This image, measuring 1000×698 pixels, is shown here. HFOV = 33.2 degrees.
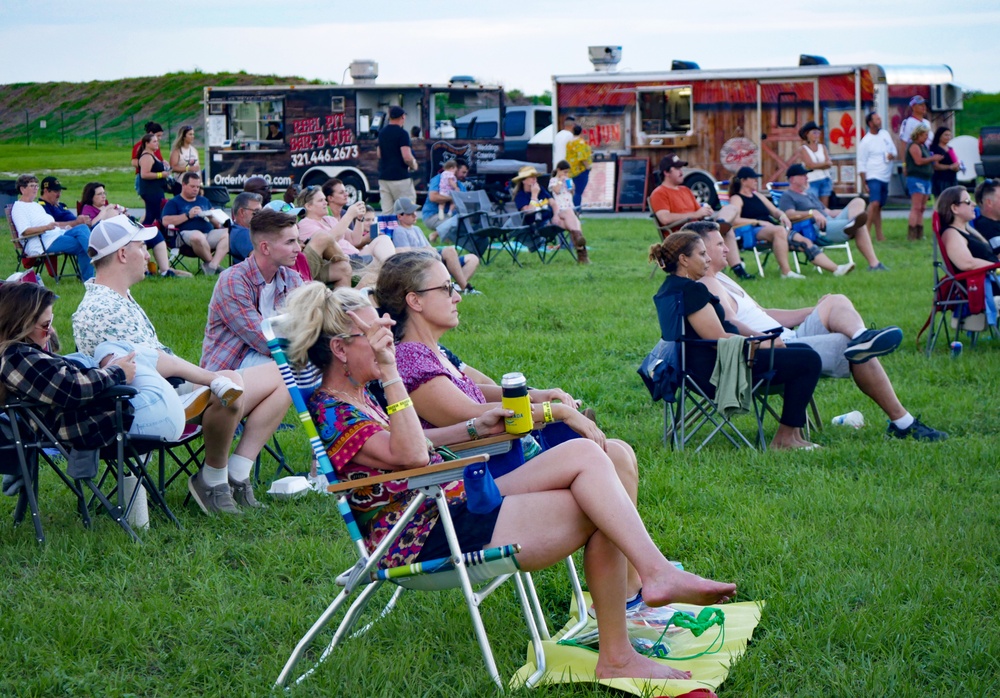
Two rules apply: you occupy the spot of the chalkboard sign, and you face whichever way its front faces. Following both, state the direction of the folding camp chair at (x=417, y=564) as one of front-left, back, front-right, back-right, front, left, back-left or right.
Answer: front

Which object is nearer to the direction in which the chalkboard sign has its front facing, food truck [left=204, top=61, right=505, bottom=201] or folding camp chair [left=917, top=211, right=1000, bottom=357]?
the folding camp chair

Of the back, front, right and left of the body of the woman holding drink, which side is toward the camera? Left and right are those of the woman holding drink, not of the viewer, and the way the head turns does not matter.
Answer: right

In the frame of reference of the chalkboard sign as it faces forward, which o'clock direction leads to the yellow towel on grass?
The yellow towel on grass is roughly at 12 o'clock from the chalkboard sign.

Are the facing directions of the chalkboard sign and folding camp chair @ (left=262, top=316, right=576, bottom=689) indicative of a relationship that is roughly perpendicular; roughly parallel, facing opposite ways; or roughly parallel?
roughly perpendicular

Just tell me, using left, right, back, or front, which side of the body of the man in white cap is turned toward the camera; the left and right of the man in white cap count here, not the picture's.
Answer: right

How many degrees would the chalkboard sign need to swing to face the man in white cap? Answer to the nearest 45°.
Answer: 0° — it already faces them

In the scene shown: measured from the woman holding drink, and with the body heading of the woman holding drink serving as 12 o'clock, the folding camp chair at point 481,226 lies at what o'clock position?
The folding camp chair is roughly at 9 o'clock from the woman holding drink.

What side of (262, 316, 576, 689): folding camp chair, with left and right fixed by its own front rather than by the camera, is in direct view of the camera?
right

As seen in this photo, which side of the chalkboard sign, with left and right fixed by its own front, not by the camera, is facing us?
front
